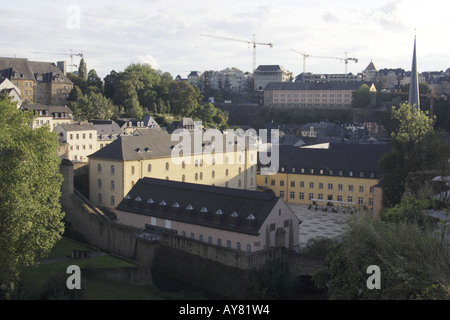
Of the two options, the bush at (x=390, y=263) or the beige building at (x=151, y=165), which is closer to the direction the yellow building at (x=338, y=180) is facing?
the bush

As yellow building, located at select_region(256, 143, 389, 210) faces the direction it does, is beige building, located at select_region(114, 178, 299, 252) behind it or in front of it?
in front

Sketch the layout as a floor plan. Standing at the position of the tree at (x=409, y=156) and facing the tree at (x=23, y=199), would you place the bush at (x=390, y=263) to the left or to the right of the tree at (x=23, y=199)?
left

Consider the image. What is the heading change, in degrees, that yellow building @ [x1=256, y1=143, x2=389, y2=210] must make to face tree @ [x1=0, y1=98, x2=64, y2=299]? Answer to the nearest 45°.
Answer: approximately 45° to its right

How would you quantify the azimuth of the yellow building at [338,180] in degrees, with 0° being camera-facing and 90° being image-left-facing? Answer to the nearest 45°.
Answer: approximately 0°

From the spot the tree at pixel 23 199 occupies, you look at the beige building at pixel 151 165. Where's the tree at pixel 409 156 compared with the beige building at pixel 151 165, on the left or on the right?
right

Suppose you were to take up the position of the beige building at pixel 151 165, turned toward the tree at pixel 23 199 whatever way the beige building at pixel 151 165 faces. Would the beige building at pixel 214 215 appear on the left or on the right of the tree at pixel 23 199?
left

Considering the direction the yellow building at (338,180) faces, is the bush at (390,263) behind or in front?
in front

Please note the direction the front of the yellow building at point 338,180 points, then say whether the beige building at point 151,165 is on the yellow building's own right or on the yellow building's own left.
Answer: on the yellow building's own right
